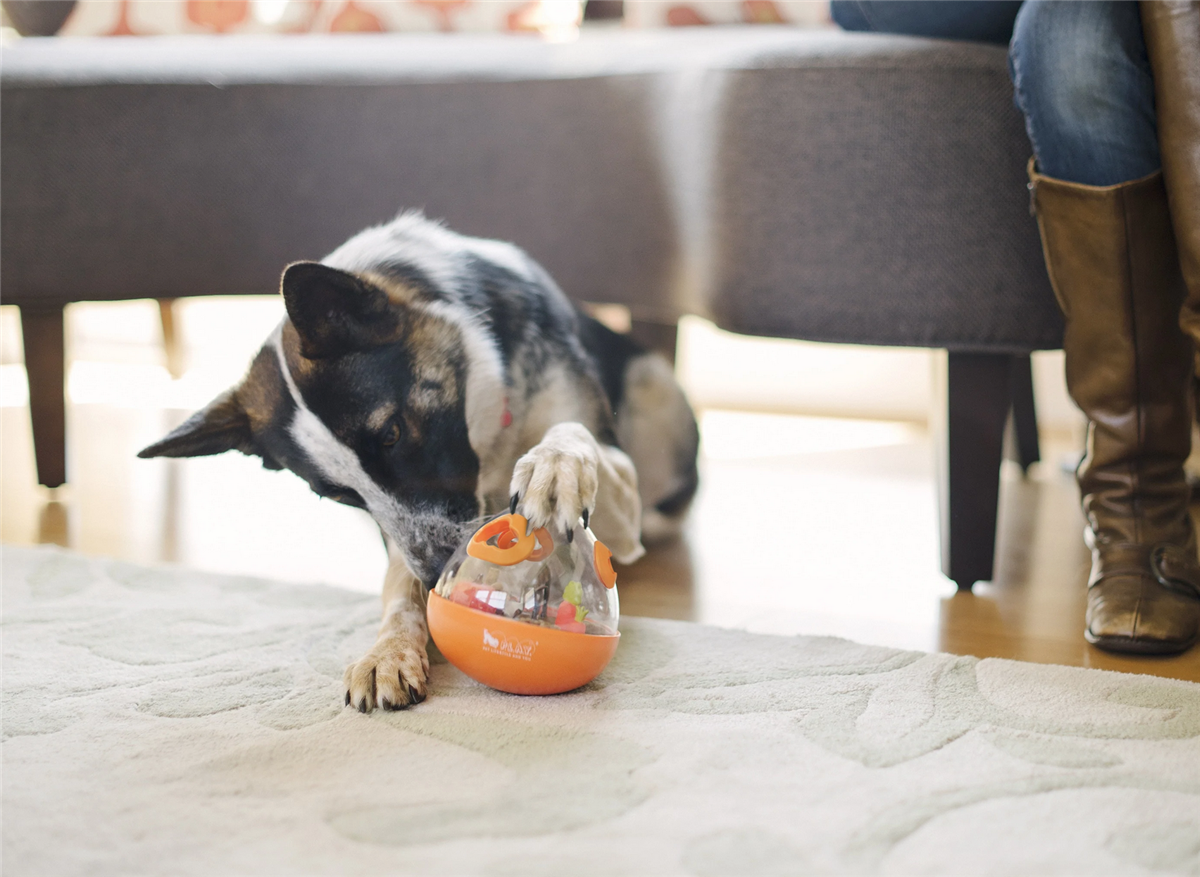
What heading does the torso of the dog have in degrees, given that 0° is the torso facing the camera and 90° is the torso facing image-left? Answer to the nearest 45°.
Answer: approximately 45°

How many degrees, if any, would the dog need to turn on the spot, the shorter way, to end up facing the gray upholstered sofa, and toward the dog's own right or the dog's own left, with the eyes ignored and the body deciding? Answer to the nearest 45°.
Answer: approximately 135° to the dog's own right
